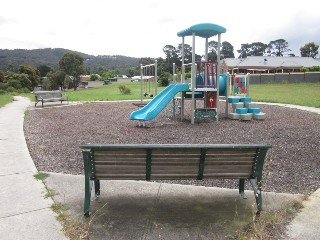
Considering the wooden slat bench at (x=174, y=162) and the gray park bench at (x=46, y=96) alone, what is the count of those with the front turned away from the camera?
1

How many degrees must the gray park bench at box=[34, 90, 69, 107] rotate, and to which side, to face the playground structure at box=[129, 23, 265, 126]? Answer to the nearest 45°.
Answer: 0° — it already faces it

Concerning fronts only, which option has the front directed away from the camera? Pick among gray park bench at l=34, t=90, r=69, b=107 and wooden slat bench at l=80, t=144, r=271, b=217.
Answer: the wooden slat bench

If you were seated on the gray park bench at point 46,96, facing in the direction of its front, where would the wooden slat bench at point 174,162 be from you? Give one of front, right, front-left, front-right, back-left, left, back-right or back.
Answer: front-right

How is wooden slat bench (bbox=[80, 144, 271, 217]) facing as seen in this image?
away from the camera

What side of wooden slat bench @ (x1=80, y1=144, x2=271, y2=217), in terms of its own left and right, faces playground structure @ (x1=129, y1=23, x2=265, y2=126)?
front

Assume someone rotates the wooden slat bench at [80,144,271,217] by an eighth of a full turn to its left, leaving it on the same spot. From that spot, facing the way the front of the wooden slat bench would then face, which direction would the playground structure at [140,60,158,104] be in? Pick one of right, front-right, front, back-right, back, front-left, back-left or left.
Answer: front-right

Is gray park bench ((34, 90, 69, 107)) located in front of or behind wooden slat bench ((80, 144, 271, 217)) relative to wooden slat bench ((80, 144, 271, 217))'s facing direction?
in front

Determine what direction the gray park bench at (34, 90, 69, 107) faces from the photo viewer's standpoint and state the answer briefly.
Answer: facing the viewer and to the right of the viewer
